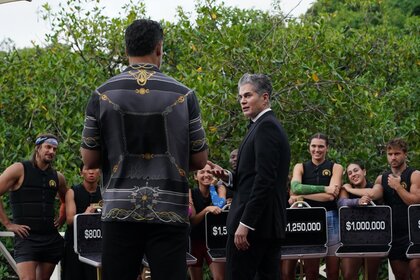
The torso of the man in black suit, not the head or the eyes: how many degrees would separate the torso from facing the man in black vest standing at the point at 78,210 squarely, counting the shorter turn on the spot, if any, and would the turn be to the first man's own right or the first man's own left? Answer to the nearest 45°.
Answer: approximately 45° to the first man's own right

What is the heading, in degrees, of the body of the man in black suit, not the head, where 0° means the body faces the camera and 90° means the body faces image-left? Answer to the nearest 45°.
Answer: approximately 90°

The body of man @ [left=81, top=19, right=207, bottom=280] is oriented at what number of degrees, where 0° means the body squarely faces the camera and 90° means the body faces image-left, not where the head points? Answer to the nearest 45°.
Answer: approximately 180°

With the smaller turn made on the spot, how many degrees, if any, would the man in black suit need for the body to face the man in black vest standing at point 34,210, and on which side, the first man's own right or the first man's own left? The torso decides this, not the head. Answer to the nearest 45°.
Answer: approximately 45° to the first man's own right

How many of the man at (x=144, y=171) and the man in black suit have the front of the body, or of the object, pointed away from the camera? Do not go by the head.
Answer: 1

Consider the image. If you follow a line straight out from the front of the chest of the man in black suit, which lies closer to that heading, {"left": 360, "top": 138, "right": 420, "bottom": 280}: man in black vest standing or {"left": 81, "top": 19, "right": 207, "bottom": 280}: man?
the man

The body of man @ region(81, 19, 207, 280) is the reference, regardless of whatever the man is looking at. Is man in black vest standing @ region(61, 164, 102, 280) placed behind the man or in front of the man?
in front
